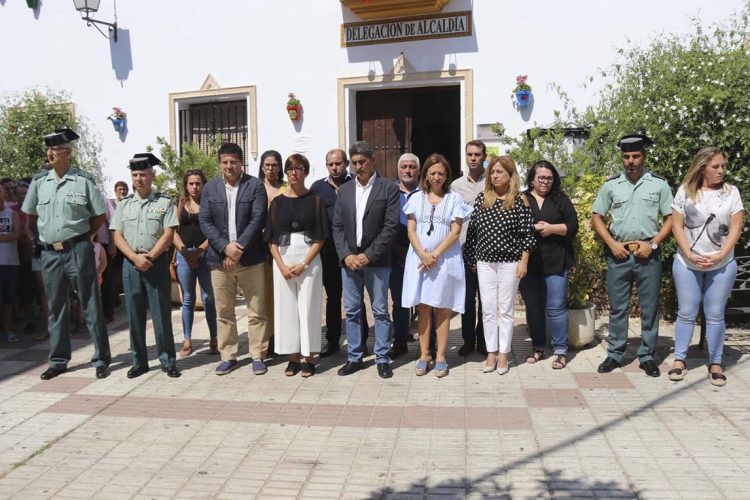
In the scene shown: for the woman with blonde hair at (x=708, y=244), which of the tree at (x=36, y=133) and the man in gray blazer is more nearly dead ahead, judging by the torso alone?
the man in gray blazer

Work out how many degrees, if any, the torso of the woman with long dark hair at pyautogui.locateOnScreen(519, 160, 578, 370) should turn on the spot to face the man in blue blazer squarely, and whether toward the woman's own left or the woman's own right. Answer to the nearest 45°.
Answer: approximately 45° to the woman's own right

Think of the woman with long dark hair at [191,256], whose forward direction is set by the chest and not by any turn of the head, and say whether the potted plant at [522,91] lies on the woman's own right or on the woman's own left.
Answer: on the woman's own left

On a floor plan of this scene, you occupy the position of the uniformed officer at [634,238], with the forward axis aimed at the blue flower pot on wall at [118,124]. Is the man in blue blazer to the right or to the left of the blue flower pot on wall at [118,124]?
left

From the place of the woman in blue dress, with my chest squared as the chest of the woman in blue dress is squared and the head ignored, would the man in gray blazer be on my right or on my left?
on my right

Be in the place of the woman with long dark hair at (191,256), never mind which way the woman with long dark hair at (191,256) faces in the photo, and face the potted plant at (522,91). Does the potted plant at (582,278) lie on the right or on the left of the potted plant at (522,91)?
right
